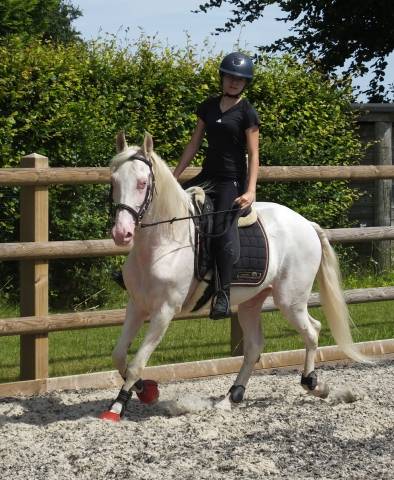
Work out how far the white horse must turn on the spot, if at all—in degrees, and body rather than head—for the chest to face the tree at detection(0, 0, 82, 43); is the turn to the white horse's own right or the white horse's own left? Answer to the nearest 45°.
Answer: approximately 135° to the white horse's own right

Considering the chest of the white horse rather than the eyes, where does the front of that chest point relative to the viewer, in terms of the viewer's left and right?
facing the viewer and to the left of the viewer

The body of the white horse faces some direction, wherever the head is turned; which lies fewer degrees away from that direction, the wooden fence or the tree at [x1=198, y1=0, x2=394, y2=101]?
the wooden fence

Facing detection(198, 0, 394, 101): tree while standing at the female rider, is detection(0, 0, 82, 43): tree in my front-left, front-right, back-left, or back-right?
front-left

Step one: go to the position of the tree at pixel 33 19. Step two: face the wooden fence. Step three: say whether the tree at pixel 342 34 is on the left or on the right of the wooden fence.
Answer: left

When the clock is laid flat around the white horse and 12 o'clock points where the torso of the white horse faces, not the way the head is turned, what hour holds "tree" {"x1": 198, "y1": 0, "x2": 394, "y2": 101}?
The tree is roughly at 5 o'clock from the white horse.
